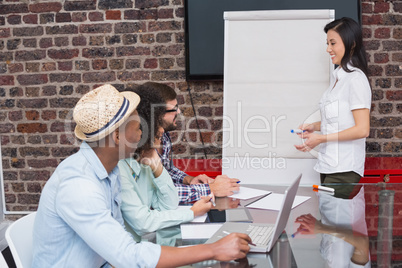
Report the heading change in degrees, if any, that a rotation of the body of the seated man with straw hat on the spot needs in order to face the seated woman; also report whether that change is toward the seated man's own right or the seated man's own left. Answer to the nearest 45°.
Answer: approximately 90° to the seated man's own left

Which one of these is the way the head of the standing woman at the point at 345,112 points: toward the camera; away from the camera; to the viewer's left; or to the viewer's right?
to the viewer's left

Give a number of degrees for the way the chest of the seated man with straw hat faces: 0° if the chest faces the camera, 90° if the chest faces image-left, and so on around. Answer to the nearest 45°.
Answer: approximately 270°

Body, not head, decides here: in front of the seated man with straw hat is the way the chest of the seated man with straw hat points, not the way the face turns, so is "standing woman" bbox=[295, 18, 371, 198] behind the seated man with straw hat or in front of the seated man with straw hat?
in front

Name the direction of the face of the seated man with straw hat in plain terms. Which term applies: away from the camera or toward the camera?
away from the camera

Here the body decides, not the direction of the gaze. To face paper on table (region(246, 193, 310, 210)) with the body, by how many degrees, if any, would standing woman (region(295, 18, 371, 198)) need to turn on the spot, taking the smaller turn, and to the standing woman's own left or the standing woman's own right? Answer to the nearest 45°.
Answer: approximately 45° to the standing woman's own left

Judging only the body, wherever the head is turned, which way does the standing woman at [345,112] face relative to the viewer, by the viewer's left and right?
facing to the left of the viewer

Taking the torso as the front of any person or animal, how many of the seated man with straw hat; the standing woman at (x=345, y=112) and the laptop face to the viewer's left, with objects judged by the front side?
2

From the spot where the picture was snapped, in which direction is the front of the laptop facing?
facing to the left of the viewer

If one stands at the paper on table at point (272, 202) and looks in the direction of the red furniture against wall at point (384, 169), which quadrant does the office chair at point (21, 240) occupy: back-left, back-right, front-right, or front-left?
back-left

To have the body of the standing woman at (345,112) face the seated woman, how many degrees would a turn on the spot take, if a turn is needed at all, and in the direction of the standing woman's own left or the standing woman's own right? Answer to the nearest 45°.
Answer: approximately 45° to the standing woman's own left

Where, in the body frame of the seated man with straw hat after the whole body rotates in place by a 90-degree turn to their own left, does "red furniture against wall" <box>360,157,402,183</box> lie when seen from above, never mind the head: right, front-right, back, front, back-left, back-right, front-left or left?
front-right

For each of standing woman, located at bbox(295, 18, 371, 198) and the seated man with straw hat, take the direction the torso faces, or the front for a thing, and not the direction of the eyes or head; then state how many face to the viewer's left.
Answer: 1
